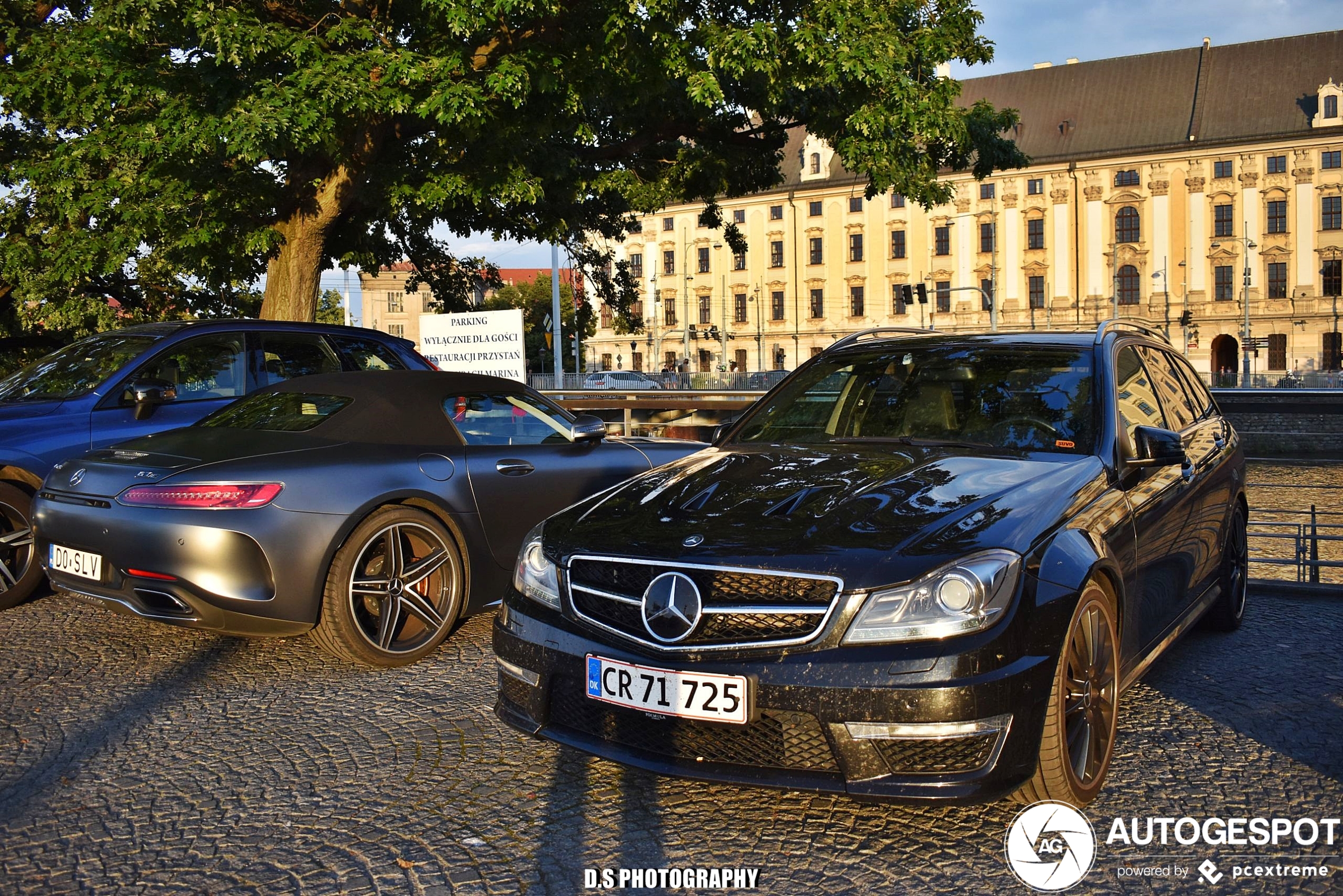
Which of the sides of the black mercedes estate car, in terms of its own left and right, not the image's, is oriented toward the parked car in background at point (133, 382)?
right

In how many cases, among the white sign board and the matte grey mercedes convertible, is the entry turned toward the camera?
1

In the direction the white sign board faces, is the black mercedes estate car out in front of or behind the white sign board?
in front

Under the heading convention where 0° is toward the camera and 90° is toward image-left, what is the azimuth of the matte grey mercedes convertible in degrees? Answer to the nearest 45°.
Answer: approximately 225°

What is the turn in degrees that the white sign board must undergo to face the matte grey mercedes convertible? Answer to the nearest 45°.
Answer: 0° — it already faces it

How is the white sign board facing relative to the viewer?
toward the camera

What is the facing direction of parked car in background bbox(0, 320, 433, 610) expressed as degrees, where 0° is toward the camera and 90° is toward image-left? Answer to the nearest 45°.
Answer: approximately 45°

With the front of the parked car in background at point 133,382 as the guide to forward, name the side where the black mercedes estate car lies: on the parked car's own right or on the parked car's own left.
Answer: on the parked car's own left

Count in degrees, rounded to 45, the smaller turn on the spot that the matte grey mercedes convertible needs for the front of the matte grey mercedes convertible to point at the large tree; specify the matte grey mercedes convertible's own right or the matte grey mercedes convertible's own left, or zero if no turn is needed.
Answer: approximately 45° to the matte grey mercedes convertible's own left
